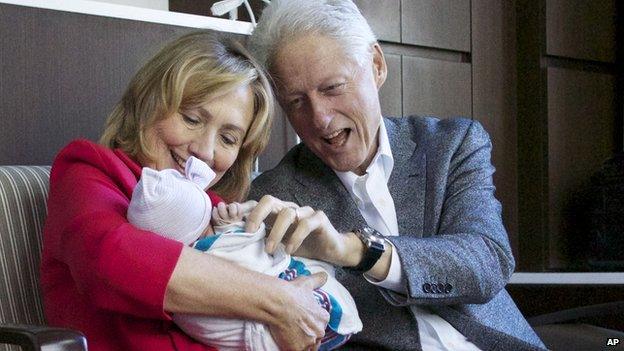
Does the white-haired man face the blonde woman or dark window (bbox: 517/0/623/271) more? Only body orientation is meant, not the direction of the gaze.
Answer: the blonde woman

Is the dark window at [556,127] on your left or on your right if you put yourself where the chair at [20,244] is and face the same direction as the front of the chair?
on your left

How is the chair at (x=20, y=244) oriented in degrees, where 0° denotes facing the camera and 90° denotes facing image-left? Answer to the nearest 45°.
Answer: approximately 315°

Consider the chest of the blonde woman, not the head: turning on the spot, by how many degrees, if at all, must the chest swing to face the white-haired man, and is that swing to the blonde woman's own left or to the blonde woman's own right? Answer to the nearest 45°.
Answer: approximately 90° to the blonde woman's own left

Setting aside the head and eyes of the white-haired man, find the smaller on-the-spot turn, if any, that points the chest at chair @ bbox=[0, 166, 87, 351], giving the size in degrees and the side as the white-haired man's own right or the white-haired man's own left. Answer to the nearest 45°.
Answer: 0° — they already face it

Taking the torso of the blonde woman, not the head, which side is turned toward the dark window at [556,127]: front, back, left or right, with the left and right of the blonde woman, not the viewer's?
left

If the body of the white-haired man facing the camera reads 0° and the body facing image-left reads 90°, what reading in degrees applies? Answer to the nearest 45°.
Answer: approximately 45°

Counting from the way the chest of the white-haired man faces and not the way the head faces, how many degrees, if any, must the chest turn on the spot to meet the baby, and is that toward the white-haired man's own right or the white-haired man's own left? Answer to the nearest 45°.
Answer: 0° — they already face them
